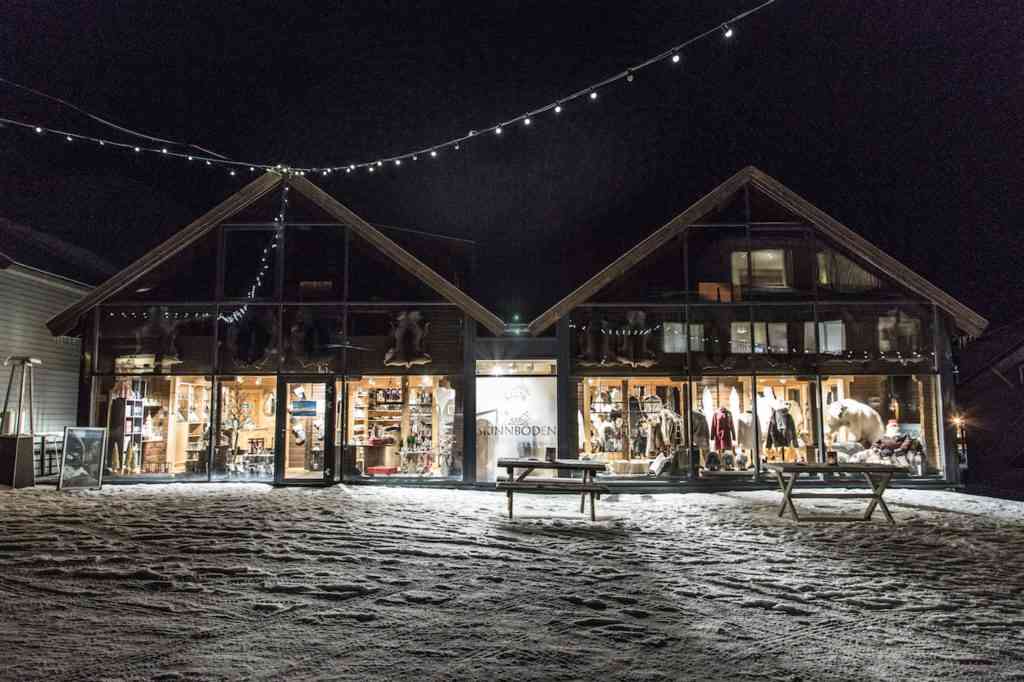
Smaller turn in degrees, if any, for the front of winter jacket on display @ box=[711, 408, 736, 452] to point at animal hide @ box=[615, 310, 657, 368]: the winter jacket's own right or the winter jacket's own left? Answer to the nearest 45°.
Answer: approximately 90° to the winter jacket's own right

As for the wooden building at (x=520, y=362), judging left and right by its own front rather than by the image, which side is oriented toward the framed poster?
right

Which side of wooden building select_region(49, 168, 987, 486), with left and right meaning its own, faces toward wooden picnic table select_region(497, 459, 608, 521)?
front

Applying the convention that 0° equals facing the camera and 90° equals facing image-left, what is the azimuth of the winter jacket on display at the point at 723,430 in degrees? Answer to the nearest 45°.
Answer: approximately 0°

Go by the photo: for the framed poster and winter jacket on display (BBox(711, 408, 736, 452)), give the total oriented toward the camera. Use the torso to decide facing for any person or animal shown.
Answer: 2

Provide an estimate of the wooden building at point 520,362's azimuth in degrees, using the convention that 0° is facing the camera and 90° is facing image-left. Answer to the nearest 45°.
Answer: approximately 0°
